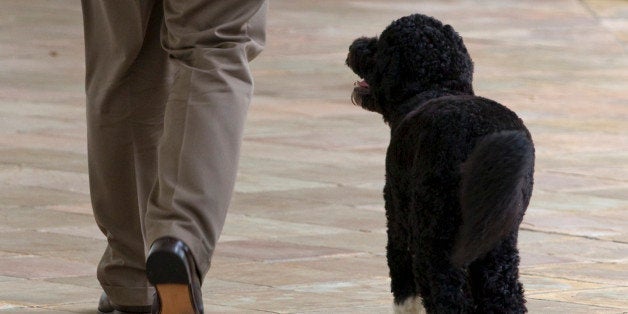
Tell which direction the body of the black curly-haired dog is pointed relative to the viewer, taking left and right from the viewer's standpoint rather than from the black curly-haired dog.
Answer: facing away from the viewer and to the left of the viewer
